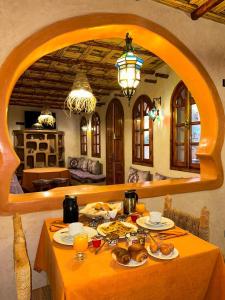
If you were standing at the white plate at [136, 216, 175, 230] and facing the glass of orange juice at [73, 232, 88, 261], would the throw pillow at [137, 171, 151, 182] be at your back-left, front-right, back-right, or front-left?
back-right

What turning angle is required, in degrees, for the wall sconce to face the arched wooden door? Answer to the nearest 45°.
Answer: approximately 90° to its right

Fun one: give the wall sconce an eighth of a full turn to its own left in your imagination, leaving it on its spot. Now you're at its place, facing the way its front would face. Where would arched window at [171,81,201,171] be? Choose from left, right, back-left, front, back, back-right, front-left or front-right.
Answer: front-left

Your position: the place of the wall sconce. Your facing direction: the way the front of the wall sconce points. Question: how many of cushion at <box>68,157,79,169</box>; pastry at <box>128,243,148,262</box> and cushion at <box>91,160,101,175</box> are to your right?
2

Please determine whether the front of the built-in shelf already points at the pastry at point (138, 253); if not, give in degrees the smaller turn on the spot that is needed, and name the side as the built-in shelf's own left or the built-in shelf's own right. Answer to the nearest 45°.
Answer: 0° — it already faces it

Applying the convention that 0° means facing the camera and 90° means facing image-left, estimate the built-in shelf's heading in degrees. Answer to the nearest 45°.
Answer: approximately 0°

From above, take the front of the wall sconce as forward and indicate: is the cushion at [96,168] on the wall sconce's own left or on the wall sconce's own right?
on the wall sconce's own right

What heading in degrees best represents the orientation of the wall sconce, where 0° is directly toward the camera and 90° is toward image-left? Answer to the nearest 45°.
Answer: approximately 45°

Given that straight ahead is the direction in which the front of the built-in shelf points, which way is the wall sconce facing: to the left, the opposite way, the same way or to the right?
to the right
